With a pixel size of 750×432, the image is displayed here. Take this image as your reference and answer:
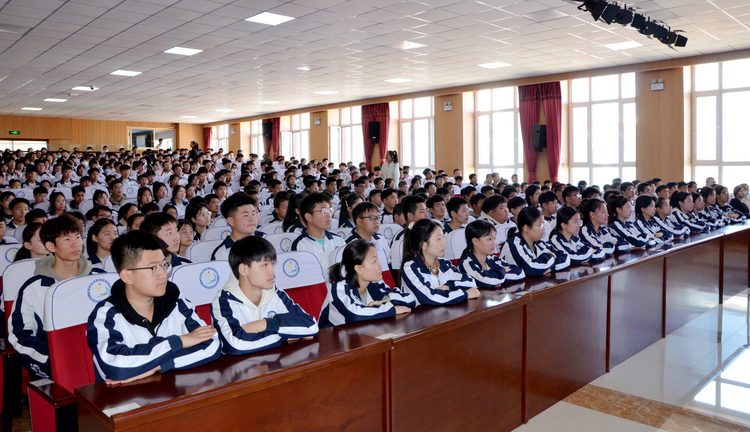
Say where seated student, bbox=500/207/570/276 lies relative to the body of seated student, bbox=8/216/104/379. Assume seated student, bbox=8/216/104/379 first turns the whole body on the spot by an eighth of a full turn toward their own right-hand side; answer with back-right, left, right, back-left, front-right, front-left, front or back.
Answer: left

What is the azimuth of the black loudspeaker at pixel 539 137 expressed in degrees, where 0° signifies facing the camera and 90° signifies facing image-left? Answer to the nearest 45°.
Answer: approximately 45°

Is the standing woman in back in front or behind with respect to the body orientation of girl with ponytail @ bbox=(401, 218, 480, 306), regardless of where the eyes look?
behind

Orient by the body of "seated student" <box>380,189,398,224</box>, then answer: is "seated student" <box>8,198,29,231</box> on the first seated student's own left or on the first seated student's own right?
on the first seated student's own right

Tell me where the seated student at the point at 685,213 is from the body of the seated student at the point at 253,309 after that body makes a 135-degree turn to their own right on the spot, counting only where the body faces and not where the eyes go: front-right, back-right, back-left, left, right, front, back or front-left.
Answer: back-right

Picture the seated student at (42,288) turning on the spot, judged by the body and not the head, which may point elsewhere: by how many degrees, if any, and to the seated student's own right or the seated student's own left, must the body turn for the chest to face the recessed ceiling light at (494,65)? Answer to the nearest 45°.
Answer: approximately 90° to the seated student's own left

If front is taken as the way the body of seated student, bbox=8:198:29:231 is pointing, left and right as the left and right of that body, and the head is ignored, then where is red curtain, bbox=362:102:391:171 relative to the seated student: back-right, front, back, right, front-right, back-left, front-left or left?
left
